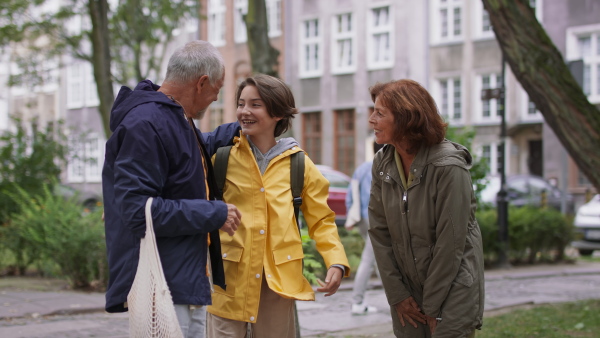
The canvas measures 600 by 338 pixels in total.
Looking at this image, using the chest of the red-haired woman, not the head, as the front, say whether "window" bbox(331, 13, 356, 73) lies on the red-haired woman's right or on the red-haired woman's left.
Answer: on the red-haired woman's right

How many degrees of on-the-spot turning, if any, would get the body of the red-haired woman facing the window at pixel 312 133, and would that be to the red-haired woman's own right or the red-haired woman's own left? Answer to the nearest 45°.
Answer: approximately 135° to the red-haired woman's own right

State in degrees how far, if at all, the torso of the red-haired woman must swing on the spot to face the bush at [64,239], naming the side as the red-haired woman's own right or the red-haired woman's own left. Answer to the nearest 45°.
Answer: approximately 90° to the red-haired woman's own right

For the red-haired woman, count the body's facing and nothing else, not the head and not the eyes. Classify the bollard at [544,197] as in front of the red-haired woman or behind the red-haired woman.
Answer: behind

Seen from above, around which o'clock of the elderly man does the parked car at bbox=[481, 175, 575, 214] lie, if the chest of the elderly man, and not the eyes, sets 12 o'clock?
The parked car is roughly at 10 o'clock from the elderly man.

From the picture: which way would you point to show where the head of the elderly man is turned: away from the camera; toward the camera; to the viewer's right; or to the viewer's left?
to the viewer's right

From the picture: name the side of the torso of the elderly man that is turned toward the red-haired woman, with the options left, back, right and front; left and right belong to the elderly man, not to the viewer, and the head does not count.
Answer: front

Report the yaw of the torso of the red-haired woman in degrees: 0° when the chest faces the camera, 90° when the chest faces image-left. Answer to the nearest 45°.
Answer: approximately 45°

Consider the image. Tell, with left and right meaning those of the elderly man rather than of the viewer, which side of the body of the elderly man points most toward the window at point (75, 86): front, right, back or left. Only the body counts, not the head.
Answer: left

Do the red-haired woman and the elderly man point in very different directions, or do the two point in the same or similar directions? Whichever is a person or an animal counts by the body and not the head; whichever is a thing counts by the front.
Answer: very different directions

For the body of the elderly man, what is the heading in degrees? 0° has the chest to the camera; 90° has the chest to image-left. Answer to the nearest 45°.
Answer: approximately 270°

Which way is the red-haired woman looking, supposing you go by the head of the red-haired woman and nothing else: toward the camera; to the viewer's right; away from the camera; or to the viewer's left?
to the viewer's left
